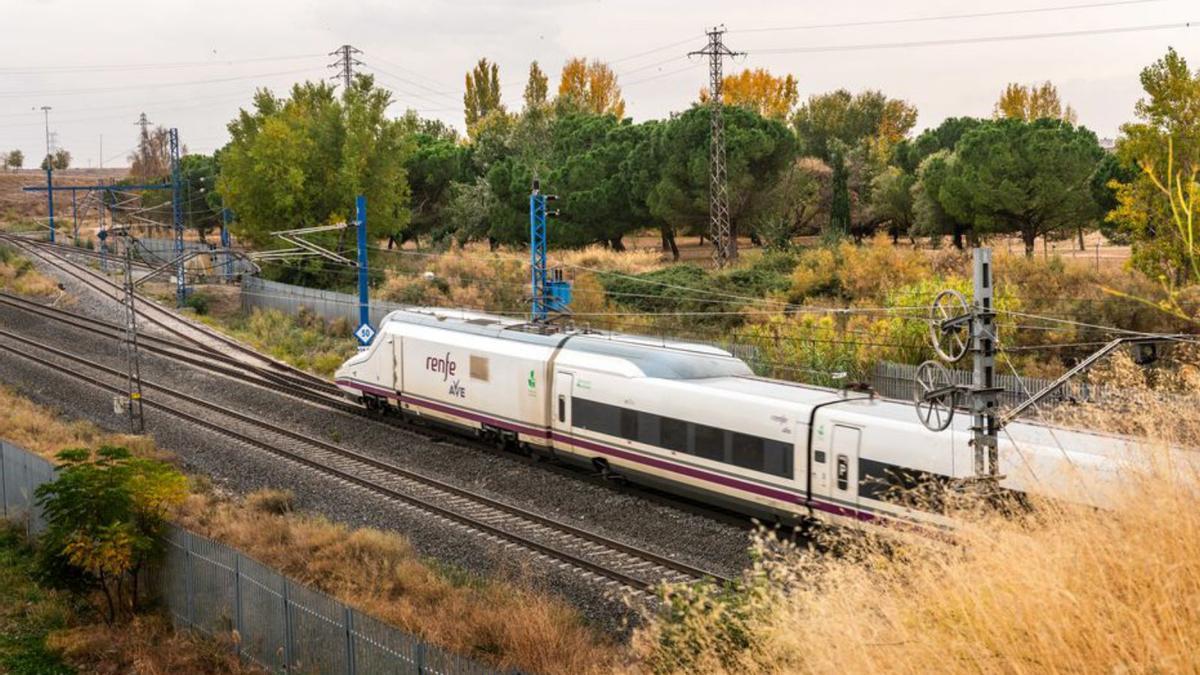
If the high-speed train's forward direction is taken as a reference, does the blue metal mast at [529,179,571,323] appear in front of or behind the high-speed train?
in front

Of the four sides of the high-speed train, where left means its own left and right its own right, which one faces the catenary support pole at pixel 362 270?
front

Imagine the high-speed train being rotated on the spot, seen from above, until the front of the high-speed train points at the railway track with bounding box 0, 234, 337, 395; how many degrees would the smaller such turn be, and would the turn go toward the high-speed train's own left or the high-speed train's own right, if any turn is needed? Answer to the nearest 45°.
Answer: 0° — it already faces it

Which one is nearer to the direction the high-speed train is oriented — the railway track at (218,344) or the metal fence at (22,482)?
the railway track

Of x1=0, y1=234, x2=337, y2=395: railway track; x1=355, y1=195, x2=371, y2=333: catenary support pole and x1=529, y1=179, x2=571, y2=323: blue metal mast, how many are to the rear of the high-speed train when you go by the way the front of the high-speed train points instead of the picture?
0

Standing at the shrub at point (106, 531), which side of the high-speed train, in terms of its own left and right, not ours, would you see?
left

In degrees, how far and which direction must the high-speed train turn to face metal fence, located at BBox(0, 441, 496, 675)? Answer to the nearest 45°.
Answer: approximately 90° to its left

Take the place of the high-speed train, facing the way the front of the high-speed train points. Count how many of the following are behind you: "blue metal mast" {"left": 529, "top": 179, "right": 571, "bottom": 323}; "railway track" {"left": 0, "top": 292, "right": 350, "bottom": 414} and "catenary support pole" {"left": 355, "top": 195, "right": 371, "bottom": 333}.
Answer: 0

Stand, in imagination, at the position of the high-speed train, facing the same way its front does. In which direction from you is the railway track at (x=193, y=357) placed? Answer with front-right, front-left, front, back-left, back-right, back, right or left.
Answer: front

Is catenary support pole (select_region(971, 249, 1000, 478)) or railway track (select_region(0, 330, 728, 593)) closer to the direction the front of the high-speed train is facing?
the railway track

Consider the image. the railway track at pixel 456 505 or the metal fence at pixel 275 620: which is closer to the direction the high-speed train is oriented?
the railway track

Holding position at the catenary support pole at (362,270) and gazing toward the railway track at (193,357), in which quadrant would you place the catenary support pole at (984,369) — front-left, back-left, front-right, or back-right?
back-left

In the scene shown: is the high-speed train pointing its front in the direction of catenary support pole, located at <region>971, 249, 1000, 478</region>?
no

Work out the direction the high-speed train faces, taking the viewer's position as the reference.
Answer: facing away from the viewer and to the left of the viewer

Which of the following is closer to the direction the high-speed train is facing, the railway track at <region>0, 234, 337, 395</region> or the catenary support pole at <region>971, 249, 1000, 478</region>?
the railway track

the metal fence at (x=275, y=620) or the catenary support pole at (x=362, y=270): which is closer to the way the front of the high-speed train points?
the catenary support pole
